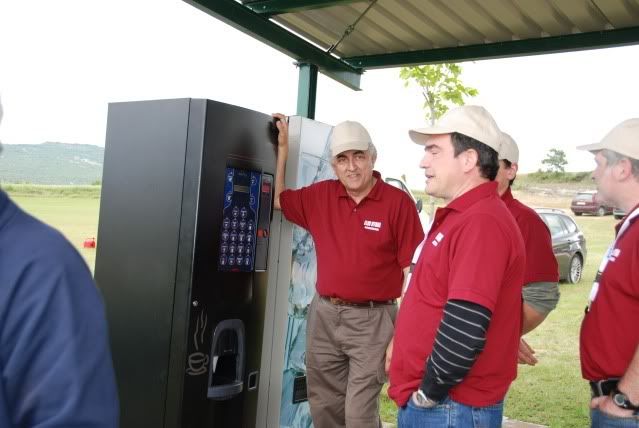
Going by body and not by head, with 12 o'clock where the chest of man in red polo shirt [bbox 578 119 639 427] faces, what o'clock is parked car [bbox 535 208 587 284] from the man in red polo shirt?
The parked car is roughly at 3 o'clock from the man in red polo shirt.

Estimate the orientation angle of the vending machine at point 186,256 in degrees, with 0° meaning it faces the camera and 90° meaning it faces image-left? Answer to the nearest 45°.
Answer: approximately 315°

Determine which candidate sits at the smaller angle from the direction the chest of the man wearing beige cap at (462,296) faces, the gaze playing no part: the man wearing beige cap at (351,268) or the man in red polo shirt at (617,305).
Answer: the man wearing beige cap at (351,268)

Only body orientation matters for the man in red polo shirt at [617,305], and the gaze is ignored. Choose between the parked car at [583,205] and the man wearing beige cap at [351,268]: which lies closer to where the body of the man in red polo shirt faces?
the man wearing beige cap

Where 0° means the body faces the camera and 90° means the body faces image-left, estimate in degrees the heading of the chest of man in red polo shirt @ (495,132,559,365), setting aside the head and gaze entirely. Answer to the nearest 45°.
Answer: approximately 90°

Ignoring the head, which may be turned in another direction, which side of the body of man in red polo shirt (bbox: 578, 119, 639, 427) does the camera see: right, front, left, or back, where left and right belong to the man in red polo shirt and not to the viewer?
left

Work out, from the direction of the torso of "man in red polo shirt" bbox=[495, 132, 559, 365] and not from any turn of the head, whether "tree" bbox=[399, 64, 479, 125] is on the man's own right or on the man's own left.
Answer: on the man's own right

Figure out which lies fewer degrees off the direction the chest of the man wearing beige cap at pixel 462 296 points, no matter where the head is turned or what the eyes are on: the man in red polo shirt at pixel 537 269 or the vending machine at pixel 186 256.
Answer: the vending machine

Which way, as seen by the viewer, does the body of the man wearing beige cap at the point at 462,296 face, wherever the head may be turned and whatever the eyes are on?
to the viewer's left

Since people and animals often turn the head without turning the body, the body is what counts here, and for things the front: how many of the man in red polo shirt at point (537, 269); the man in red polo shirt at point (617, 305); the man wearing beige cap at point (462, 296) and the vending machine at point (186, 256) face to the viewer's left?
3

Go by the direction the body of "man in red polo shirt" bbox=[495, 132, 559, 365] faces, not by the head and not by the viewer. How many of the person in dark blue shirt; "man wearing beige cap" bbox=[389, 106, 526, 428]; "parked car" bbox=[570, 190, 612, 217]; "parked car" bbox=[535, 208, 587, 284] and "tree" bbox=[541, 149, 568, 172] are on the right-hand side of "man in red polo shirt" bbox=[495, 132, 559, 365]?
3
